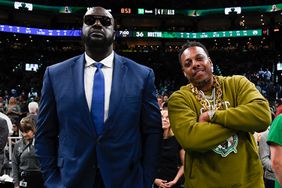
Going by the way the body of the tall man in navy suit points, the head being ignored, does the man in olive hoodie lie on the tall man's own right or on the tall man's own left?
on the tall man's own left

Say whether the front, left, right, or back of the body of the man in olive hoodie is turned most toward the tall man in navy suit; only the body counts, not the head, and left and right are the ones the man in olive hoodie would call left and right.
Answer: right

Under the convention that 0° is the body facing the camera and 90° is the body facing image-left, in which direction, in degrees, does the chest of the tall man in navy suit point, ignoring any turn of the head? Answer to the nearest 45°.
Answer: approximately 0°

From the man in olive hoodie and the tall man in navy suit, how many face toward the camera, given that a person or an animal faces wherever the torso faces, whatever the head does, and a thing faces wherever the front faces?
2

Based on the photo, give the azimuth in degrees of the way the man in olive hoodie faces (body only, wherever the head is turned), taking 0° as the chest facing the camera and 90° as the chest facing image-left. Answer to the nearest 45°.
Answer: approximately 0°
